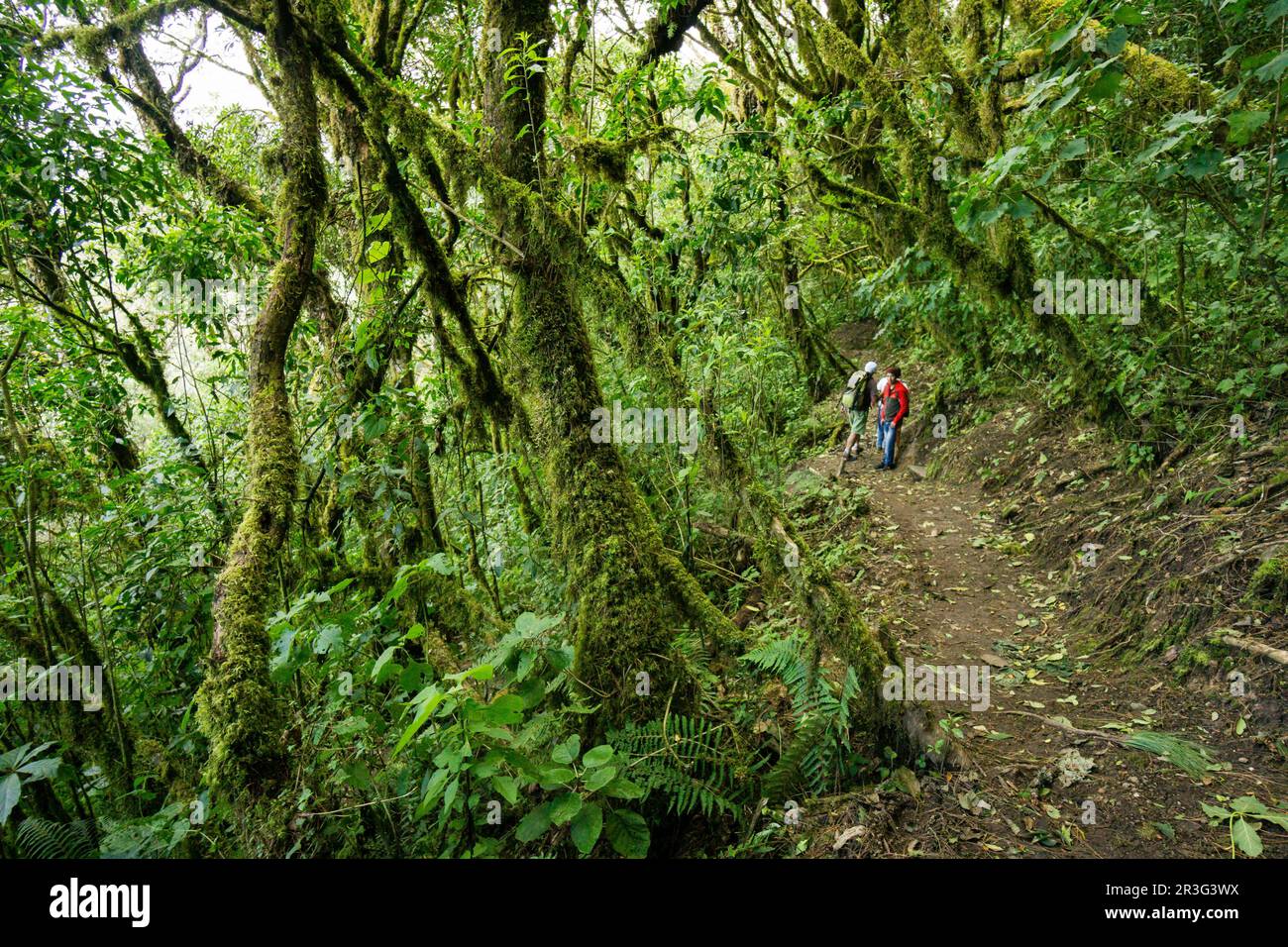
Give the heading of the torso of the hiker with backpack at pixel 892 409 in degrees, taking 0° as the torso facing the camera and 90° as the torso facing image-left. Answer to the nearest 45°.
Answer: approximately 45°

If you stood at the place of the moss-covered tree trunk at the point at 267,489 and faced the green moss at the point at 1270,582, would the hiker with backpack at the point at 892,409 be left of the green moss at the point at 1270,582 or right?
left

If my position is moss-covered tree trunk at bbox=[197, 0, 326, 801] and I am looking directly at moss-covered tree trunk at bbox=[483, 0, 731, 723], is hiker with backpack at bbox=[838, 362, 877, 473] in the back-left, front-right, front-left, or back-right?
front-left

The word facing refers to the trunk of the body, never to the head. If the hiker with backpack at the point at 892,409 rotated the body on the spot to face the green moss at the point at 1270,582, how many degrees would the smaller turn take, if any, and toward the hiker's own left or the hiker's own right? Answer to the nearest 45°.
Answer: approximately 45° to the hiker's own left

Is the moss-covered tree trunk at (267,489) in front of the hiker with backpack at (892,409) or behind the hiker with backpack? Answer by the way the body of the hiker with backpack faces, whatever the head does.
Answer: in front

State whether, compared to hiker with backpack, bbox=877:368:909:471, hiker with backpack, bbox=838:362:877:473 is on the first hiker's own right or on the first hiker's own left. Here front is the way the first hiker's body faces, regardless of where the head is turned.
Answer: on the first hiker's own right

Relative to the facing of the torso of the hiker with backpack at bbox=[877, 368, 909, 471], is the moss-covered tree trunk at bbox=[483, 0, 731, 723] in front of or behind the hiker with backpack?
in front

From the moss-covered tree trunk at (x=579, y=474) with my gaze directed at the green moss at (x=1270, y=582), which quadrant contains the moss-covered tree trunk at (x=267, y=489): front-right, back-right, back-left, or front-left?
back-right
